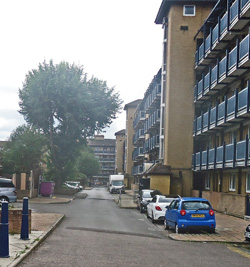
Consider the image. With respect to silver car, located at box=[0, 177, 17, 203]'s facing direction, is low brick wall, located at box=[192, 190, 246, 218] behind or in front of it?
behind

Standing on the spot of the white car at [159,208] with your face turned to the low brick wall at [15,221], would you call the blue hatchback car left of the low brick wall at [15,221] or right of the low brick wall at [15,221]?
left
